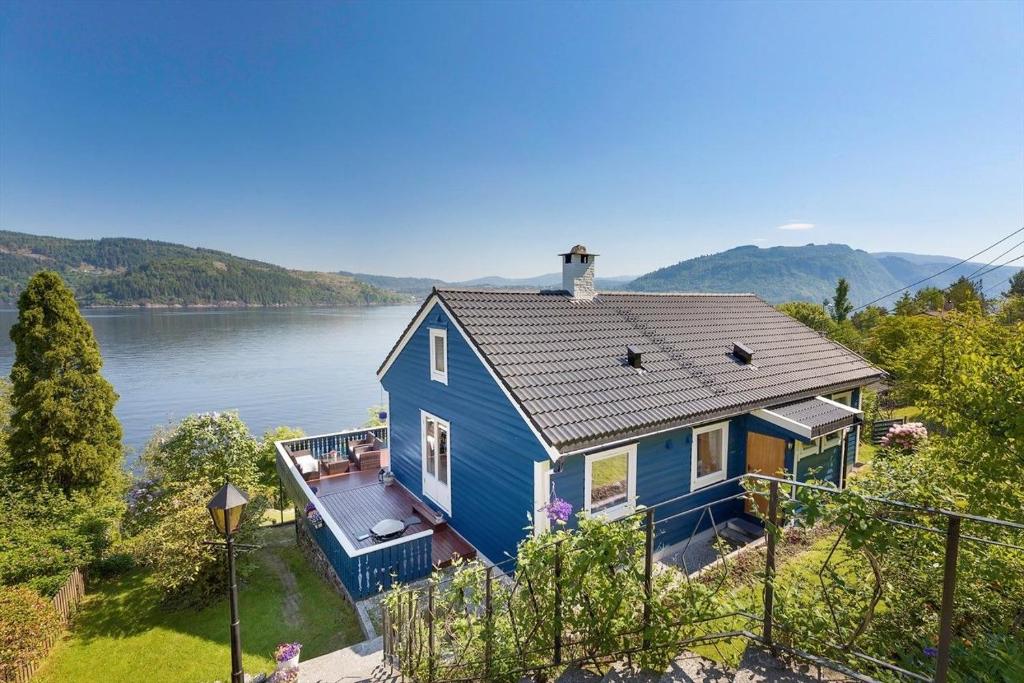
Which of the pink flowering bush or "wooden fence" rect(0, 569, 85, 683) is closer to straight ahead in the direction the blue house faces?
the pink flowering bush

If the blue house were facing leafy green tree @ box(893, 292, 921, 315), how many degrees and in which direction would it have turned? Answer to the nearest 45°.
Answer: approximately 90° to its left

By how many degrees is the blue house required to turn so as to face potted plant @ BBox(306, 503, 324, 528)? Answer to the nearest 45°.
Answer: approximately 135° to its right

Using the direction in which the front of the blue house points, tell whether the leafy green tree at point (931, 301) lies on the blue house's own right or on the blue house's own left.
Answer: on the blue house's own left

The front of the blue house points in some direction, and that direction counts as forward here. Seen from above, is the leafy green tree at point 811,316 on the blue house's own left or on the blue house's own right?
on the blue house's own left

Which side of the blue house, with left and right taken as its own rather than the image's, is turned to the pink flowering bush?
left

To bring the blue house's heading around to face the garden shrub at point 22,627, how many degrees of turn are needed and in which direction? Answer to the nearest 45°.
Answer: approximately 90° to its right

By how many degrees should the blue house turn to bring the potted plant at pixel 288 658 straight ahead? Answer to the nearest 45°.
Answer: approximately 90° to its right

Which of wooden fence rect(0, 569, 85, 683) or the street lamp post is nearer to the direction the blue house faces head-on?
the street lamp post

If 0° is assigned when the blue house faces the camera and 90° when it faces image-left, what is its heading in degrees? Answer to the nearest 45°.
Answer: approximately 315°

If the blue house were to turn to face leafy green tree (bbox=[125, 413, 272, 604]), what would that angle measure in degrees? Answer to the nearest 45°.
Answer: approximately 135° to its right

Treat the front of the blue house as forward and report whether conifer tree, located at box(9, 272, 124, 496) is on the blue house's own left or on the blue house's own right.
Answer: on the blue house's own right
